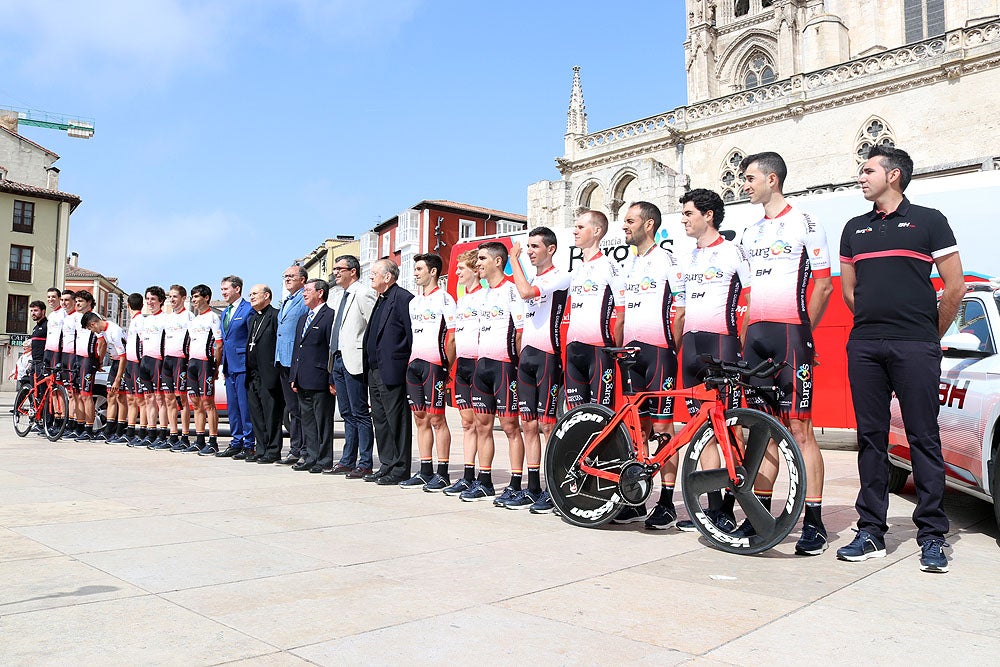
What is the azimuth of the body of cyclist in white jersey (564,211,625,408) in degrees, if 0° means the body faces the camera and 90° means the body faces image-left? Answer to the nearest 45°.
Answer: approximately 45°

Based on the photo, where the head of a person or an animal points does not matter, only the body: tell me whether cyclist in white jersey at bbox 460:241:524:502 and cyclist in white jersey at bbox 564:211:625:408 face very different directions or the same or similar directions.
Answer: same or similar directions

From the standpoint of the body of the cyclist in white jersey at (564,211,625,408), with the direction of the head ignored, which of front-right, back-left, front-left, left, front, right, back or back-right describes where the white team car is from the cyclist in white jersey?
back-left

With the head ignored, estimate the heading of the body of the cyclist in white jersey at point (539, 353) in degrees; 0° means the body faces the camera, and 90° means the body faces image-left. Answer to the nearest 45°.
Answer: approximately 45°

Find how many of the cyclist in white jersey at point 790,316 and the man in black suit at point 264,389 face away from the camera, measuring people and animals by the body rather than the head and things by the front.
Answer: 0

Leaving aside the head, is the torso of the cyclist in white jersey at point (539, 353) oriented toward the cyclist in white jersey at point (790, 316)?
no

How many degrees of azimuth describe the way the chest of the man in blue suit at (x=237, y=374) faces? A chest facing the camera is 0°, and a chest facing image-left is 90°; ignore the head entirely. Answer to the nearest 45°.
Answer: approximately 45°

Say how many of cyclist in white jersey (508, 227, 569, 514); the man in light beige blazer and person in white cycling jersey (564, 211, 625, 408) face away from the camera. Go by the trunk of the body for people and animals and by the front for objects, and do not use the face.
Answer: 0

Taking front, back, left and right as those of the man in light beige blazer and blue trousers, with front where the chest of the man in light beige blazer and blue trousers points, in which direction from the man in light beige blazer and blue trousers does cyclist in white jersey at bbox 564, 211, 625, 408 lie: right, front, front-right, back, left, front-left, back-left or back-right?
left

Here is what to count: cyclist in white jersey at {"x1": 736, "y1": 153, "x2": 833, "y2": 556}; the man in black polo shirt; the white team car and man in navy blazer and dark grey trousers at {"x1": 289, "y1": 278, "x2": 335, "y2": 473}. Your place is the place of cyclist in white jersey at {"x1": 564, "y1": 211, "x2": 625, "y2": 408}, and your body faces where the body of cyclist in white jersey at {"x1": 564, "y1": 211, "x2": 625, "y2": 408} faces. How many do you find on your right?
1

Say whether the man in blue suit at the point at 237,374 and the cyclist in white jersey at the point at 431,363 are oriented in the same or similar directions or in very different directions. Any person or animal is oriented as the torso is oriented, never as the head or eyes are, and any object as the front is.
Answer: same or similar directions

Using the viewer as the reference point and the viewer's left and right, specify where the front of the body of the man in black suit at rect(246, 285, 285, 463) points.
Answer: facing the viewer and to the left of the viewer

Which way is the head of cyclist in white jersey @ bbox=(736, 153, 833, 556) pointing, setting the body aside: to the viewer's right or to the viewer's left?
to the viewer's left

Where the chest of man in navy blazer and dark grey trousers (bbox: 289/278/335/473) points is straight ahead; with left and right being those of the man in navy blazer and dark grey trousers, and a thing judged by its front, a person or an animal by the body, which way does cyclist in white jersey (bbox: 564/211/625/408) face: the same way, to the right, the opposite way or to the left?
the same way

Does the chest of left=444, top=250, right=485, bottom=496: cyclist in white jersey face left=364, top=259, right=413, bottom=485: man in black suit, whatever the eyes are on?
no

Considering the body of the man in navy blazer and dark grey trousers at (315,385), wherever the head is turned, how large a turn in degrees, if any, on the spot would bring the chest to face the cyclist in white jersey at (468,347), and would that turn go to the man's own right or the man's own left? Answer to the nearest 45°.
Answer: approximately 90° to the man's own left
